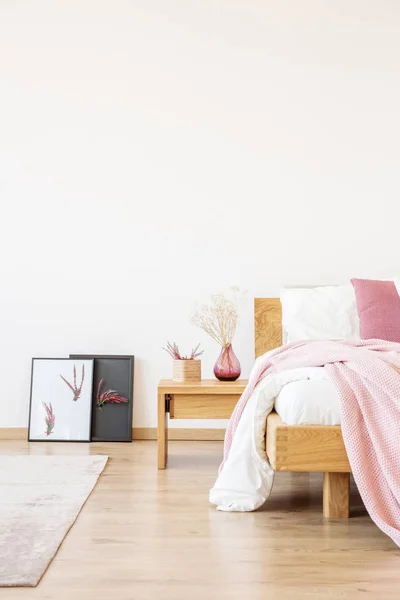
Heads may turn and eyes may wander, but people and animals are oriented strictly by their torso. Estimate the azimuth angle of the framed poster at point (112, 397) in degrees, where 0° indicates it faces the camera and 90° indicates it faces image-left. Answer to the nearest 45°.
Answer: approximately 0°

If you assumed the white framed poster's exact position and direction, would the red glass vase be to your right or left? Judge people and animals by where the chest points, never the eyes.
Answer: on your left

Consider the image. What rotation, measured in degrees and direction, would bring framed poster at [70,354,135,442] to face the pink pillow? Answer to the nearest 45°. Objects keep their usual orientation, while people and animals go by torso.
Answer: approximately 45° to its left

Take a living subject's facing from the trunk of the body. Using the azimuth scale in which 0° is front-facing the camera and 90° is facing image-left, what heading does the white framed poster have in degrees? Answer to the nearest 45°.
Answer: approximately 0°

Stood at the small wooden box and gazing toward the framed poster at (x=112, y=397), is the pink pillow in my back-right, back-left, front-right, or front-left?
back-right

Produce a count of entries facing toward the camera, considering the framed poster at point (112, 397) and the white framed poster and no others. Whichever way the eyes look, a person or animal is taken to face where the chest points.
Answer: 2
